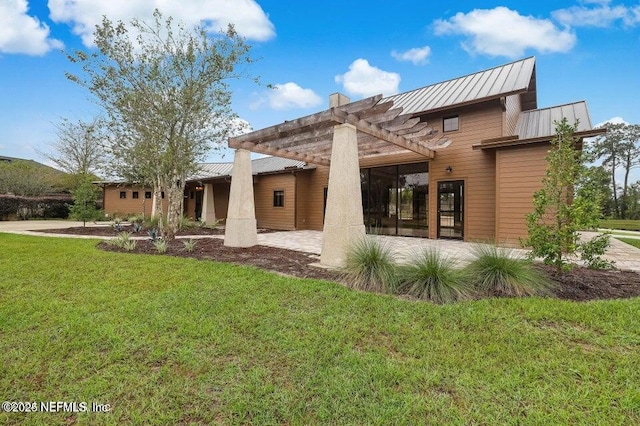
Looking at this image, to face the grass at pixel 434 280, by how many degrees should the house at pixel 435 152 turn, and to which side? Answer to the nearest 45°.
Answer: approximately 45° to its left

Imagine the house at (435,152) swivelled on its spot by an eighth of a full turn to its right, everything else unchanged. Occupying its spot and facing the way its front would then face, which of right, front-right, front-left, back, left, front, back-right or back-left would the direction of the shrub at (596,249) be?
left

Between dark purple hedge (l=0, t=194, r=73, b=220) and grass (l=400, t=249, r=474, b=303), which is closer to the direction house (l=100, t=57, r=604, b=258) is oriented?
the grass

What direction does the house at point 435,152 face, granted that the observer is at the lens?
facing the viewer and to the left of the viewer

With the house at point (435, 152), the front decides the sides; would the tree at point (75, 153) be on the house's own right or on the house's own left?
on the house's own right
